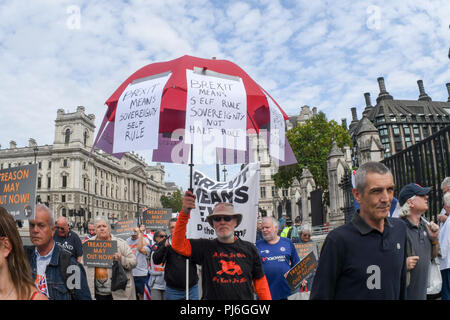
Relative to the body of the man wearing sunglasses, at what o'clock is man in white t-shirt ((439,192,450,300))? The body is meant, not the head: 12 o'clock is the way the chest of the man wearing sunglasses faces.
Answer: The man in white t-shirt is roughly at 8 o'clock from the man wearing sunglasses.

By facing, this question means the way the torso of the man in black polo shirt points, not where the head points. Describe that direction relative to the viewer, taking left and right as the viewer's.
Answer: facing the viewer and to the right of the viewer

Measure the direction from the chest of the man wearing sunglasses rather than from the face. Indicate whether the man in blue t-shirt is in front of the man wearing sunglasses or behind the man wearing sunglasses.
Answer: behind

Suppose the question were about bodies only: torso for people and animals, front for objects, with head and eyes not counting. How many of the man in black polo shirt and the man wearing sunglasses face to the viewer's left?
0

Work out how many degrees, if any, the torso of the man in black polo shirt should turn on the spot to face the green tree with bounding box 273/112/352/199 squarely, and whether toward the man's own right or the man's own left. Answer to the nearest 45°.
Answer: approximately 135° to the man's own left

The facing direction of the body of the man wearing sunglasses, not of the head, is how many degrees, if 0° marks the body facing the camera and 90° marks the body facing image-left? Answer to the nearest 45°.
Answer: approximately 0°

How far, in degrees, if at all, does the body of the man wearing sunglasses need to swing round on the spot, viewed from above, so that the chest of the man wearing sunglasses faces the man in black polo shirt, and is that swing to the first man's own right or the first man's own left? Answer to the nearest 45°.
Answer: approximately 45° to the first man's own left
